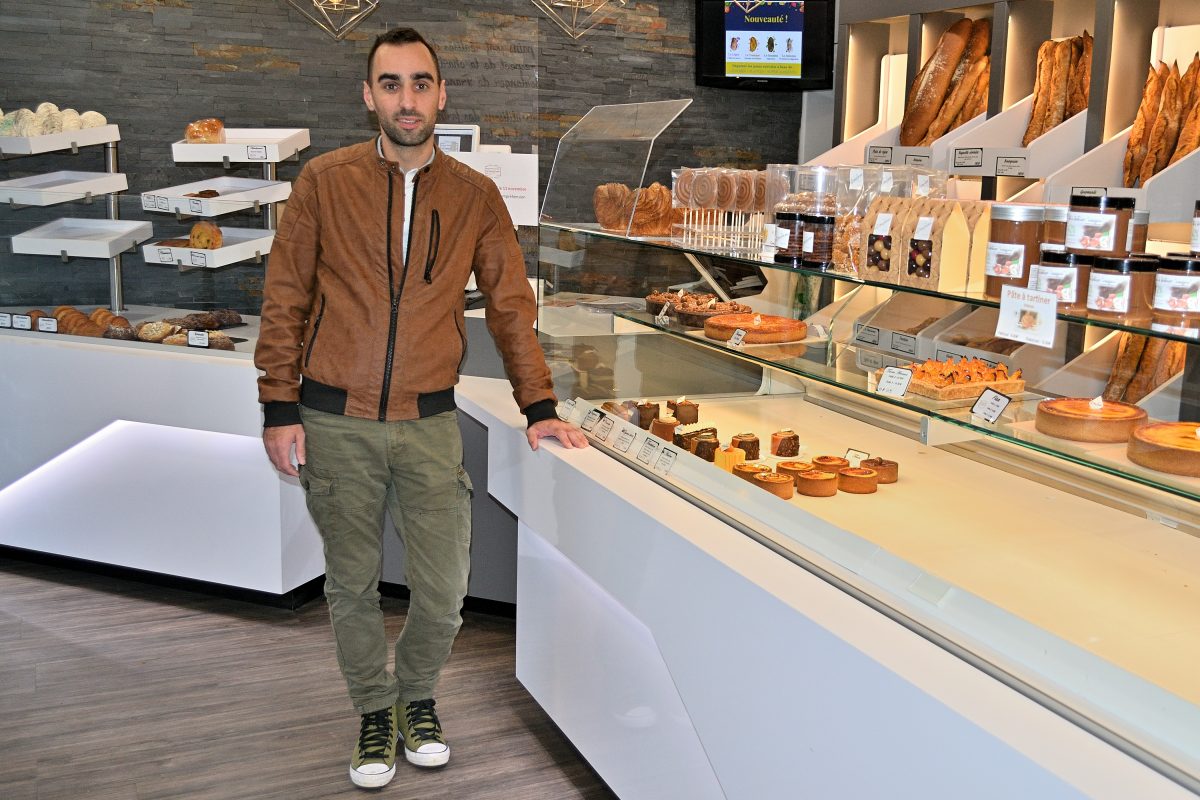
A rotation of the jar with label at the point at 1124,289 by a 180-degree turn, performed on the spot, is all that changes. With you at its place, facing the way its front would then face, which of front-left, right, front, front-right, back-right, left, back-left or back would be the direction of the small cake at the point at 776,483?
left

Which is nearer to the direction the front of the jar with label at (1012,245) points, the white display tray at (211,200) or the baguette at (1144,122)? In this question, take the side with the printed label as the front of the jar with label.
the white display tray

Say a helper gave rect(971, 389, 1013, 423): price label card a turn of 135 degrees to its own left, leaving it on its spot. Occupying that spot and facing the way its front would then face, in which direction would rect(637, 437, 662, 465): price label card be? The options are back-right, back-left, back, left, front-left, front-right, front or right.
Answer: back-left

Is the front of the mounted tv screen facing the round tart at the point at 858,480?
yes

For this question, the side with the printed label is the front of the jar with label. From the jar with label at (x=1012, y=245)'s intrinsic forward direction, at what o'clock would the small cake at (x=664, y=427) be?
The small cake is roughly at 3 o'clock from the jar with label.

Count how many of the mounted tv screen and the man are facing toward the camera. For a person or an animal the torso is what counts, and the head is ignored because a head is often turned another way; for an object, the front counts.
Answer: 2

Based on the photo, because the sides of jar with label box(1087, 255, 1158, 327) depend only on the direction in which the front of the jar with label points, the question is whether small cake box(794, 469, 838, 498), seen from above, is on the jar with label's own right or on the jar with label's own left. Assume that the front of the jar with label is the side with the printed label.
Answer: on the jar with label's own right

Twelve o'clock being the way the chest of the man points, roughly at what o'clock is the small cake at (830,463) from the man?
The small cake is roughly at 10 o'clock from the man.

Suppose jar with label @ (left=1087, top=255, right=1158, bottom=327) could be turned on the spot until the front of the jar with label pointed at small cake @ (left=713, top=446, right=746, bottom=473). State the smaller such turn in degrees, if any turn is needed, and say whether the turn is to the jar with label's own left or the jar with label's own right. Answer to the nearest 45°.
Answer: approximately 90° to the jar with label's own right

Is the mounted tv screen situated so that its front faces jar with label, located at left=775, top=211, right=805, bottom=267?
yes

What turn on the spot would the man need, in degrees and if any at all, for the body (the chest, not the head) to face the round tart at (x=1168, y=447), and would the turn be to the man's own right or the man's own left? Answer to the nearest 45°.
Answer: approximately 45° to the man's own left

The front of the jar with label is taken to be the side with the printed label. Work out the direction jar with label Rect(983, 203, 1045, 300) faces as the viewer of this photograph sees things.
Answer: facing the viewer and to the left of the viewer
